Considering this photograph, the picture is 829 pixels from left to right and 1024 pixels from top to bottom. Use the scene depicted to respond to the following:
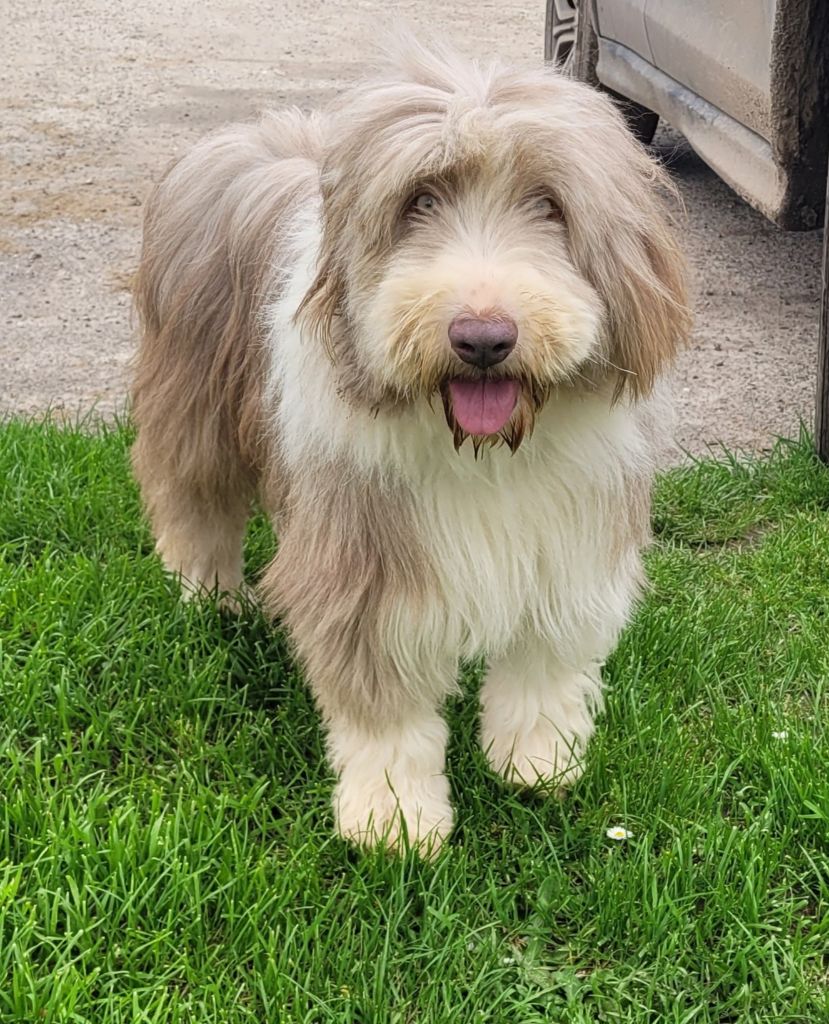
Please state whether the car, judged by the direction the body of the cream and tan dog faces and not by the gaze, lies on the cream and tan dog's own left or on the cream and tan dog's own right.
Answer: on the cream and tan dog's own left

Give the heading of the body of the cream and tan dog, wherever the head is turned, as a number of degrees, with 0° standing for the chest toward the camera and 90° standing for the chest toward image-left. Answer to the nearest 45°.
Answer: approximately 315°
